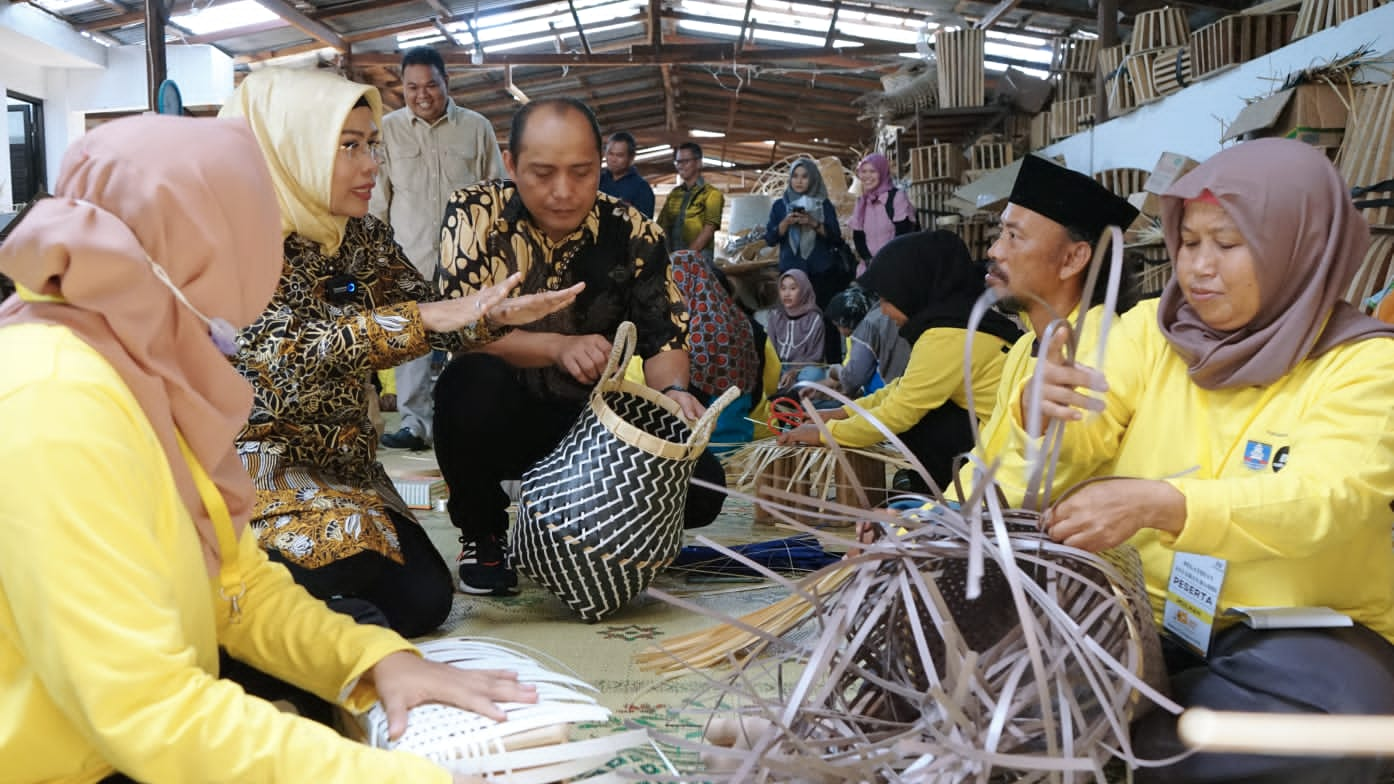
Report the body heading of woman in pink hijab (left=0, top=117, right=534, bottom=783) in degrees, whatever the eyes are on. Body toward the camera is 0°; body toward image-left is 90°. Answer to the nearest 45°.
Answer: approximately 270°

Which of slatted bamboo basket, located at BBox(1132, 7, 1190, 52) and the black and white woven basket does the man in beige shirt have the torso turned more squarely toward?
the black and white woven basket

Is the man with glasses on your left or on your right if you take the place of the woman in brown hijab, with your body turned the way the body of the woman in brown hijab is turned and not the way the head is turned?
on your right

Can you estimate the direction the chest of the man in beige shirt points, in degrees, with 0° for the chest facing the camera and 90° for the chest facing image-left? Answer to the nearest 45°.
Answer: approximately 0°

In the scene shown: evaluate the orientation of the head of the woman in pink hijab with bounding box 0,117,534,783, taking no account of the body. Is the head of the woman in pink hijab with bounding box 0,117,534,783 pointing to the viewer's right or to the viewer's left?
to the viewer's right

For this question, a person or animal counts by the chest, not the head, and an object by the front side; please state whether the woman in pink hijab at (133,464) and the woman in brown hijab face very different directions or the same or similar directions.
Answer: very different directions

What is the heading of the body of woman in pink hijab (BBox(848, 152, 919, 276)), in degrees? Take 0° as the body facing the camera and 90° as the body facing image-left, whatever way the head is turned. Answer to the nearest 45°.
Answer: approximately 45°

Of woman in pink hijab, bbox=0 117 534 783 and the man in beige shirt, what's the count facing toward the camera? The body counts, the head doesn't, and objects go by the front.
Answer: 1

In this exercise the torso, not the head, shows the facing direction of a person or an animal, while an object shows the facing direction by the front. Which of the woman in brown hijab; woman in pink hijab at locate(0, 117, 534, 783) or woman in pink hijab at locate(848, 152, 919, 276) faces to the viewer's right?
woman in pink hijab at locate(0, 117, 534, 783)

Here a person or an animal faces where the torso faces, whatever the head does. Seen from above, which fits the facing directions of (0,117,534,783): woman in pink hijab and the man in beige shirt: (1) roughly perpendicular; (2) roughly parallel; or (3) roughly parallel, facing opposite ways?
roughly perpendicular

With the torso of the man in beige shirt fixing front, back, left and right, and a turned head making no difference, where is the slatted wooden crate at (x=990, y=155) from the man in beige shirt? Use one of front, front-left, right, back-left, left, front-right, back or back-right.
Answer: back-left

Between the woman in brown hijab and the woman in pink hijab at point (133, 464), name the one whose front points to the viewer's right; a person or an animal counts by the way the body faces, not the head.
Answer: the woman in pink hijab

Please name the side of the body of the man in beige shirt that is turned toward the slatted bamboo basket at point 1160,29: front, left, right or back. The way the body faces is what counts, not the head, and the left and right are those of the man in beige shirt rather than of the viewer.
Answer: left
